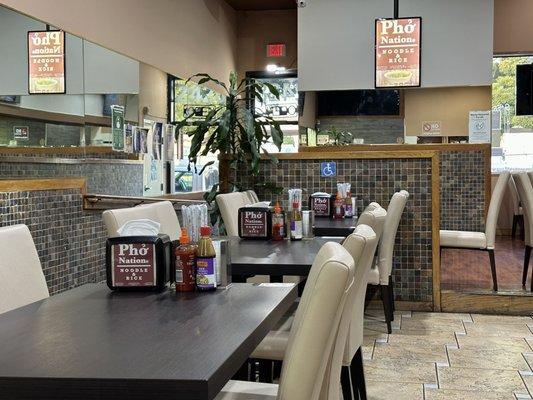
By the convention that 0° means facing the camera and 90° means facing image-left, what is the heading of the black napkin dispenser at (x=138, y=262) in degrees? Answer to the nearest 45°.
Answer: approximately 0°

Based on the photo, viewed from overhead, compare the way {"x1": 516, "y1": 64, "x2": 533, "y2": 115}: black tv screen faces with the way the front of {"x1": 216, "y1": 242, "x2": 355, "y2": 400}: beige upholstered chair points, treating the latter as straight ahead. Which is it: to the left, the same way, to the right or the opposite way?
to the left

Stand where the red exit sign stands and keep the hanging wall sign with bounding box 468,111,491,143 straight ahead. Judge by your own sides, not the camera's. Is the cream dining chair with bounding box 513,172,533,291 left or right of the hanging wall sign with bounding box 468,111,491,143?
right

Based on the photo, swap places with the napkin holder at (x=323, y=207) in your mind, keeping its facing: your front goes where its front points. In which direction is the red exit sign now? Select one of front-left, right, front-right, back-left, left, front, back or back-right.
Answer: back

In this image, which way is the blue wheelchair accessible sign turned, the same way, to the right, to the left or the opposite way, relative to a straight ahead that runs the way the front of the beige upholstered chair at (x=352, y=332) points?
to the left

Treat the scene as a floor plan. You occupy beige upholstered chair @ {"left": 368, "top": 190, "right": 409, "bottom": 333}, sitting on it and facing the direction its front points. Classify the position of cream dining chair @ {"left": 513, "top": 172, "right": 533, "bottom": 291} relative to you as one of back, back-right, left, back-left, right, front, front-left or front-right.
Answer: back-right

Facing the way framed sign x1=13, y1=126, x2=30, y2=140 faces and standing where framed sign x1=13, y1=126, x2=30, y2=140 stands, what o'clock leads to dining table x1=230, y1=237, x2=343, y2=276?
The dining table is roughly at 11 o'clock from the framed sign.

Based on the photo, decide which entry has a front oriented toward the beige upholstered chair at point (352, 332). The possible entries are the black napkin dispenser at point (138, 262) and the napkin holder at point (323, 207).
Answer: the napkin holder

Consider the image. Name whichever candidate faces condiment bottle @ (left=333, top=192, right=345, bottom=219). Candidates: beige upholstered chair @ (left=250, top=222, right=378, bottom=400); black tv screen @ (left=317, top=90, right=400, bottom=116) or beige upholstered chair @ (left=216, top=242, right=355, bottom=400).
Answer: the black tv screen

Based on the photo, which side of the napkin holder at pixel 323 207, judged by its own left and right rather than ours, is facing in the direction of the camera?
front

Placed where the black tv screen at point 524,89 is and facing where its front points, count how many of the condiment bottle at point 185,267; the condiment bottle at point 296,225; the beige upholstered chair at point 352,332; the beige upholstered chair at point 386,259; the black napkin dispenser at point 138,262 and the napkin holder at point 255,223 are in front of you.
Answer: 6

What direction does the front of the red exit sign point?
toward the camera

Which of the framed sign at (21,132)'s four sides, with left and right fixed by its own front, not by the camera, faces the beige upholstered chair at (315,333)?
front
